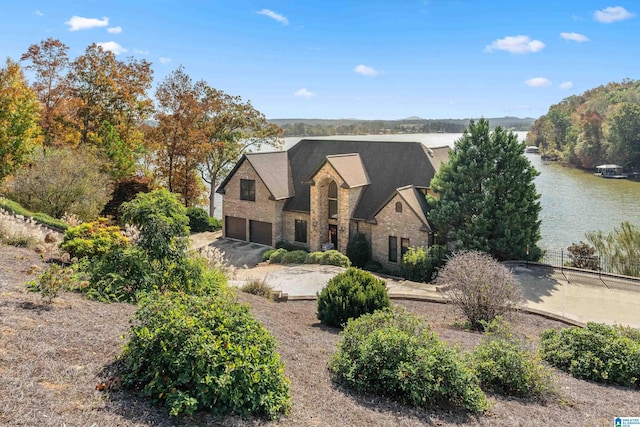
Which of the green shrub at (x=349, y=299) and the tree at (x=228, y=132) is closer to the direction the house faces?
the green shrub

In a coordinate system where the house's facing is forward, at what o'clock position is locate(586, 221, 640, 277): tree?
The tree is roughly at 8 o'clock from the house.

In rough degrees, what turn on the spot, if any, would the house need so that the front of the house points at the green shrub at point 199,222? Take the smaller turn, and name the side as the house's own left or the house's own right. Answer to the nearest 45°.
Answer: approximately 90° to the house's own right

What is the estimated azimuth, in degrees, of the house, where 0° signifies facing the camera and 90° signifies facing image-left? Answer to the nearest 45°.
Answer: approximately 45°

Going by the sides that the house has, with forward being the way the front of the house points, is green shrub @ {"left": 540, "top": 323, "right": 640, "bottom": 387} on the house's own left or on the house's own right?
on the house's own left

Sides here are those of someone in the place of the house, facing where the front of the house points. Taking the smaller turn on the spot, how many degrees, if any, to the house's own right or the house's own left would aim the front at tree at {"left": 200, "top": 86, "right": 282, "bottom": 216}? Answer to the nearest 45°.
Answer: approximately 90° to the house's own right

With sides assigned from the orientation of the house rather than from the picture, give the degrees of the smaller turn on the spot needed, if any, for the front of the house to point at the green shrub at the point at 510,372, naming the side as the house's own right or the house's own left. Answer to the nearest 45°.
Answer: approximately 45° to the house's own left

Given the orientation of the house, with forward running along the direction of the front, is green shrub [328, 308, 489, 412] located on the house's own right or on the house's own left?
on the house's own left

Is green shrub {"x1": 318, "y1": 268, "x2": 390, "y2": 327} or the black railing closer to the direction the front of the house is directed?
the green shrub
